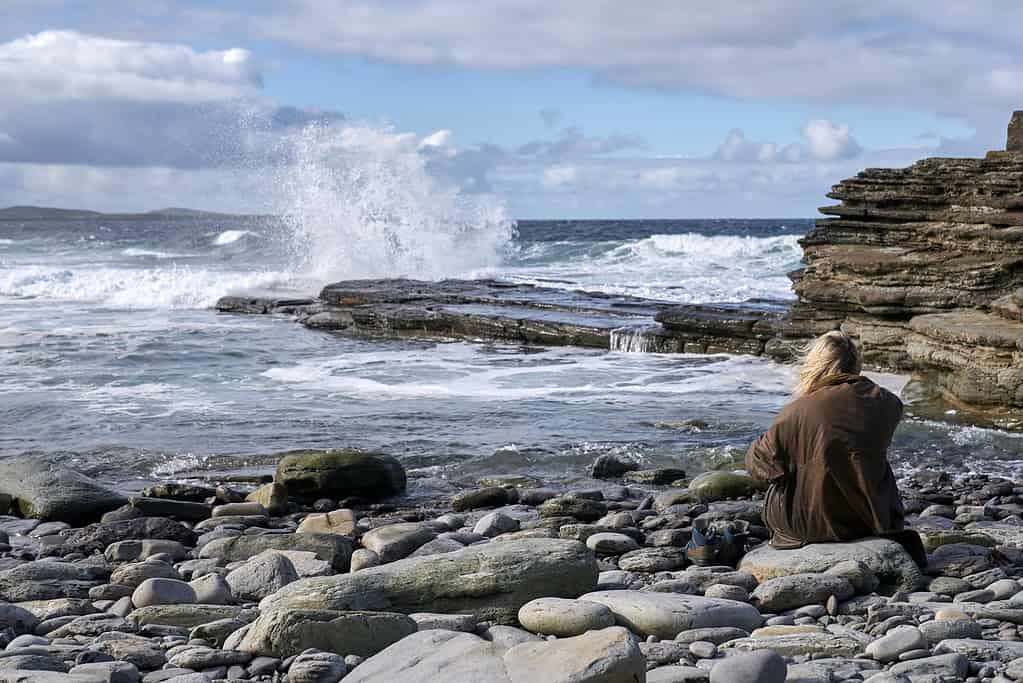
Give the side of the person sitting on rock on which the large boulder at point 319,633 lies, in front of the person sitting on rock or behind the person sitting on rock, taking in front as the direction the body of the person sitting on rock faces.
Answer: behind

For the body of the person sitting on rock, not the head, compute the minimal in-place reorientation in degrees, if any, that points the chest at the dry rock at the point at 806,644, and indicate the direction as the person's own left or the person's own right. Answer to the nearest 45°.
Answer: approximately 180°

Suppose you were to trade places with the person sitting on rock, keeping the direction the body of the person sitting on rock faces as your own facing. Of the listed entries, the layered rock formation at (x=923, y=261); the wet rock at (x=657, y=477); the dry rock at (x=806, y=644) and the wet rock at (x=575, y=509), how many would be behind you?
1

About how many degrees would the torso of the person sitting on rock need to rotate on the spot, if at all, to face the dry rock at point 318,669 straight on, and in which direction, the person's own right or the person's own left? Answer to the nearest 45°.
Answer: approximately 135° to the person's own left

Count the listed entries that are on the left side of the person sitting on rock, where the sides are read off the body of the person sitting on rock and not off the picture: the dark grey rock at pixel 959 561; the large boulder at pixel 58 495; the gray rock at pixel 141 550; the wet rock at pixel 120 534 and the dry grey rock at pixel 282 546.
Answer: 4

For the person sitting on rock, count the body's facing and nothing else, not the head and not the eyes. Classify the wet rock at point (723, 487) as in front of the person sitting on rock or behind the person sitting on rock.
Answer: in front

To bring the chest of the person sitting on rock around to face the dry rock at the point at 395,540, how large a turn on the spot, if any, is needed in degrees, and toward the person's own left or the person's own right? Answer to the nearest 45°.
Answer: approximately 90° to the person's own left

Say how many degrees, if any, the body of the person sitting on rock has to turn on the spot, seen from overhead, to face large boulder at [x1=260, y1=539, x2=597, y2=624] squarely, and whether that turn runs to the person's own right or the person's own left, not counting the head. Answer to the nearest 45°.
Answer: approximately 135° to the person's own left

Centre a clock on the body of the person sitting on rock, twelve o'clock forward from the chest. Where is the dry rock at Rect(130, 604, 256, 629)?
The dry rock is roughly at 8 o'clock from the person sitting on rock.

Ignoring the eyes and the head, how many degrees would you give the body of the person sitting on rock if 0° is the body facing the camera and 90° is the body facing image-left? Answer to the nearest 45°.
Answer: approximately 180°

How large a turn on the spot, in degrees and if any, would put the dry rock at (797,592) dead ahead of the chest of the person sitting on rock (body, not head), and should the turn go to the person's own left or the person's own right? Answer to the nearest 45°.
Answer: approximately 180°
